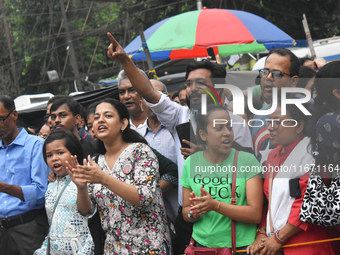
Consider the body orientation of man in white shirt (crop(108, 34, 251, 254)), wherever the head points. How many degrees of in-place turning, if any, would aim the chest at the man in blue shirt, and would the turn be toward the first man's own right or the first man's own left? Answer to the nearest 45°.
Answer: approximately 45° to the first man's own right

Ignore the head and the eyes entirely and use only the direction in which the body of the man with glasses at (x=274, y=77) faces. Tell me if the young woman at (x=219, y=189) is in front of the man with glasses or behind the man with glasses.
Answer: in front

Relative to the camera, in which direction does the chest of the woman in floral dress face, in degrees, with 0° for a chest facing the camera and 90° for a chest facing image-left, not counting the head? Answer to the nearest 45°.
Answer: approximately 45°

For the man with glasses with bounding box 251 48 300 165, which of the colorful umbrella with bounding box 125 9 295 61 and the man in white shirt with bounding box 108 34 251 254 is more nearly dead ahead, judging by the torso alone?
the man in white shirt

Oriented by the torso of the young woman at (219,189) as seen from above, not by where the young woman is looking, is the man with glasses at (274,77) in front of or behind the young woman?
behind

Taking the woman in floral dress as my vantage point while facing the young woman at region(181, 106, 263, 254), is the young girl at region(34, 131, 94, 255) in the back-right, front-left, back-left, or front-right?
back-left

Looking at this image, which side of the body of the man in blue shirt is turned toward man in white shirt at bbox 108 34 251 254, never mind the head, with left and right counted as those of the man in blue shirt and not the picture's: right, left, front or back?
left

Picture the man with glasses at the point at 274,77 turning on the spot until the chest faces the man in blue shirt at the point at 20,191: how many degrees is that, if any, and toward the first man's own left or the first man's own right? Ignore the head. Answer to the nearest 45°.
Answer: approximately 45° to the first man's own right

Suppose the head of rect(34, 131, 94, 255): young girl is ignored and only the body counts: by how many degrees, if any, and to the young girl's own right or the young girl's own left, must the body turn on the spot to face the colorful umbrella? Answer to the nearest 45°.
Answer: approximately 180°

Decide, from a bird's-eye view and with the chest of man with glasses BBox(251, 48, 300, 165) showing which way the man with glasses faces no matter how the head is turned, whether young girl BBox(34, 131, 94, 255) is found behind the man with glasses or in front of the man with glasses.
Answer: in front

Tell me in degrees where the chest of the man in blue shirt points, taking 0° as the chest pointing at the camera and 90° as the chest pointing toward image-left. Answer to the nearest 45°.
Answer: approximately 45°

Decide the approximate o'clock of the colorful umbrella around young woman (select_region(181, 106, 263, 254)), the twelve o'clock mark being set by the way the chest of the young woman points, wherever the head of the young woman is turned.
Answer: The colorful umbrella is roughly at 6 o'clock from the young woman.

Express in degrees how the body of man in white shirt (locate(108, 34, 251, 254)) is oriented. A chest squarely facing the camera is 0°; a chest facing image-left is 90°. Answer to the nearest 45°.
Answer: approximately 45°
